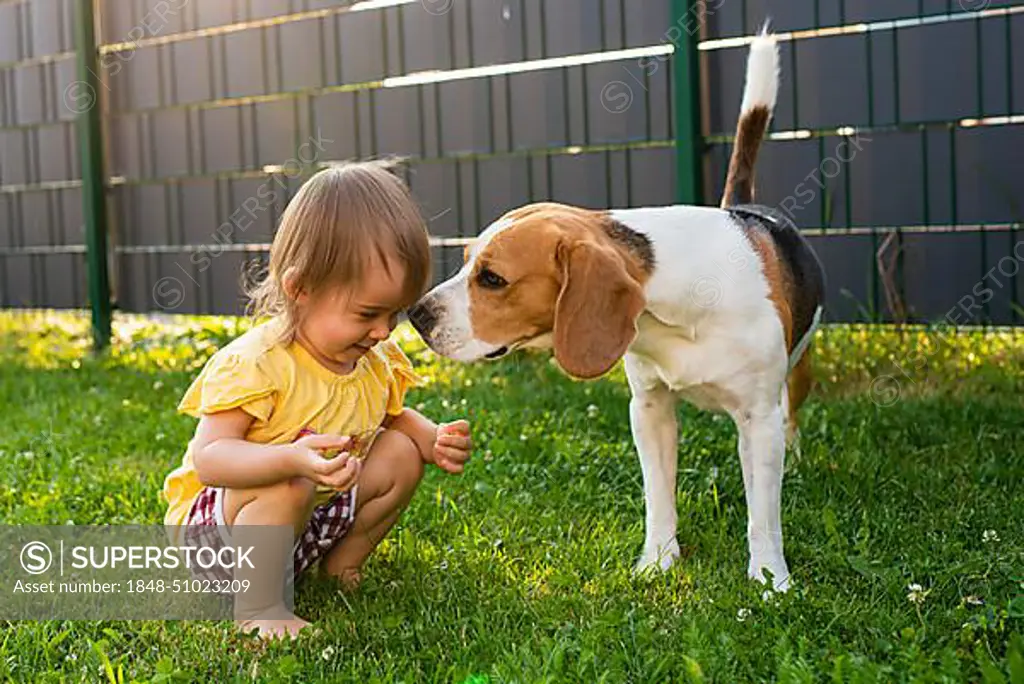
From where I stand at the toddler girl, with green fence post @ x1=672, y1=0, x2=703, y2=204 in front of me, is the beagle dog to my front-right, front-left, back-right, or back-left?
front-right

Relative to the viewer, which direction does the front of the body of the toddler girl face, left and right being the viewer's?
facing the viewer and to the right of the viewer

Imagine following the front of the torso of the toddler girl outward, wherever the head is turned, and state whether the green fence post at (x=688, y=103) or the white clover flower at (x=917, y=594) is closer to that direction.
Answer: the white clover flower

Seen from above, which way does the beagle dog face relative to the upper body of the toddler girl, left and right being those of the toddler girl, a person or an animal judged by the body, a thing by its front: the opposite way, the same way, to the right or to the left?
to the right

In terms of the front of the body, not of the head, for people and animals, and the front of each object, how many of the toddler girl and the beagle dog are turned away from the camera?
0

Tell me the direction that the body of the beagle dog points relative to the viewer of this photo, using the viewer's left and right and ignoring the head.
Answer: facing the viewer and to the left of the viewer

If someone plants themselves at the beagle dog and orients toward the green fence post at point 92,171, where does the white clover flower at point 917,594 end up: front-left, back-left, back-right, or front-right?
back-right

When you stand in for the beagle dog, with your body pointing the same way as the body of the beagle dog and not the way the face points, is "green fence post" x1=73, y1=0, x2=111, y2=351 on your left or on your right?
on your right

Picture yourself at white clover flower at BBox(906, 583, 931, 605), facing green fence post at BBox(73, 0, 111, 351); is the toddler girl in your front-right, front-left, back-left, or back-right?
front-left

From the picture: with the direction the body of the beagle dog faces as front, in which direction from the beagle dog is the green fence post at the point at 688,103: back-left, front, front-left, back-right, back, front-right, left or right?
back-right

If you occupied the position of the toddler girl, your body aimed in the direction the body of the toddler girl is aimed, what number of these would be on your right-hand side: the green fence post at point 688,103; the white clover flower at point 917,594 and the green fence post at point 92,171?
0

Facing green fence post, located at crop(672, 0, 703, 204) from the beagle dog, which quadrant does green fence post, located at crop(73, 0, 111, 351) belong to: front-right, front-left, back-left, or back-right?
front-left
